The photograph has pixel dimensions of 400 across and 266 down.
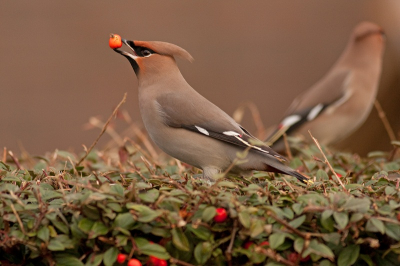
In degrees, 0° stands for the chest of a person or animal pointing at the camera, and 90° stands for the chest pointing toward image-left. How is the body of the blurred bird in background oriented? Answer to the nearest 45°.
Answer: approximately 270°

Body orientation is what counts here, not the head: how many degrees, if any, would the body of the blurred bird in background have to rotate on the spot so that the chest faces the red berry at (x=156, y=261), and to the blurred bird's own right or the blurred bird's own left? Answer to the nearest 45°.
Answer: approximately 90° to the blurred bird's own right

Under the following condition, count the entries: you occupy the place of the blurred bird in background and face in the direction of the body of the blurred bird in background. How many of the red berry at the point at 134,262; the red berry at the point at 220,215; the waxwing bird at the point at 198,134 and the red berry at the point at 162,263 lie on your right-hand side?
4

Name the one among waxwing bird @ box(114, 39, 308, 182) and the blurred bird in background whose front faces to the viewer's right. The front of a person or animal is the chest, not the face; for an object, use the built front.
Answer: the blurred bird in background

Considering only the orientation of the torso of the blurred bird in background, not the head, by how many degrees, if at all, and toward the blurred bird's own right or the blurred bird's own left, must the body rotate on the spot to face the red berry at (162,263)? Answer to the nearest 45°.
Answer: approximately 90° to the blurred bird's own right

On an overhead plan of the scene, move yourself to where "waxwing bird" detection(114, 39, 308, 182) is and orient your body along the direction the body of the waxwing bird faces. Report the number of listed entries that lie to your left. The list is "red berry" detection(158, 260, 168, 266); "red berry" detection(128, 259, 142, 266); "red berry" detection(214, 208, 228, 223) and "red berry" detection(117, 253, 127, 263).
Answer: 4

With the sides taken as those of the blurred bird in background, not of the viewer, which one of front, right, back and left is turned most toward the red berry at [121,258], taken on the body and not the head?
right

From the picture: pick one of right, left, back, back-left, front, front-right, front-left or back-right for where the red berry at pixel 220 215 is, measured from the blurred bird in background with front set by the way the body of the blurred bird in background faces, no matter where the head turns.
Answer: right

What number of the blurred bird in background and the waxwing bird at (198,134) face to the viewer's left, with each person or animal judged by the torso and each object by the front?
1

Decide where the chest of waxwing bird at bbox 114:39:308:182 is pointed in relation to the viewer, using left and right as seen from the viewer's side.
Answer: facing to the left of the viewer

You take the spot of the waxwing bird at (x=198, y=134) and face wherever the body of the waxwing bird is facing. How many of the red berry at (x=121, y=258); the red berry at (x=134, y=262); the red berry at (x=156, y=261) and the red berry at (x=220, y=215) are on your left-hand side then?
4

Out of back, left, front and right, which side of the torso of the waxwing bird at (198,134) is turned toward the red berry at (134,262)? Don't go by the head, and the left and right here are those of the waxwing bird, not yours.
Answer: left

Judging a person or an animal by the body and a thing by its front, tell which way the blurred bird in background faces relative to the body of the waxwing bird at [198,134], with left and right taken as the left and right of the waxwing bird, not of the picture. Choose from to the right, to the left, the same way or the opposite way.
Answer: the opposite way

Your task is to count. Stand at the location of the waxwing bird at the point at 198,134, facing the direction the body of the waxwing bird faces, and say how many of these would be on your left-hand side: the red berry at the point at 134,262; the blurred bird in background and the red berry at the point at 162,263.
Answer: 2
